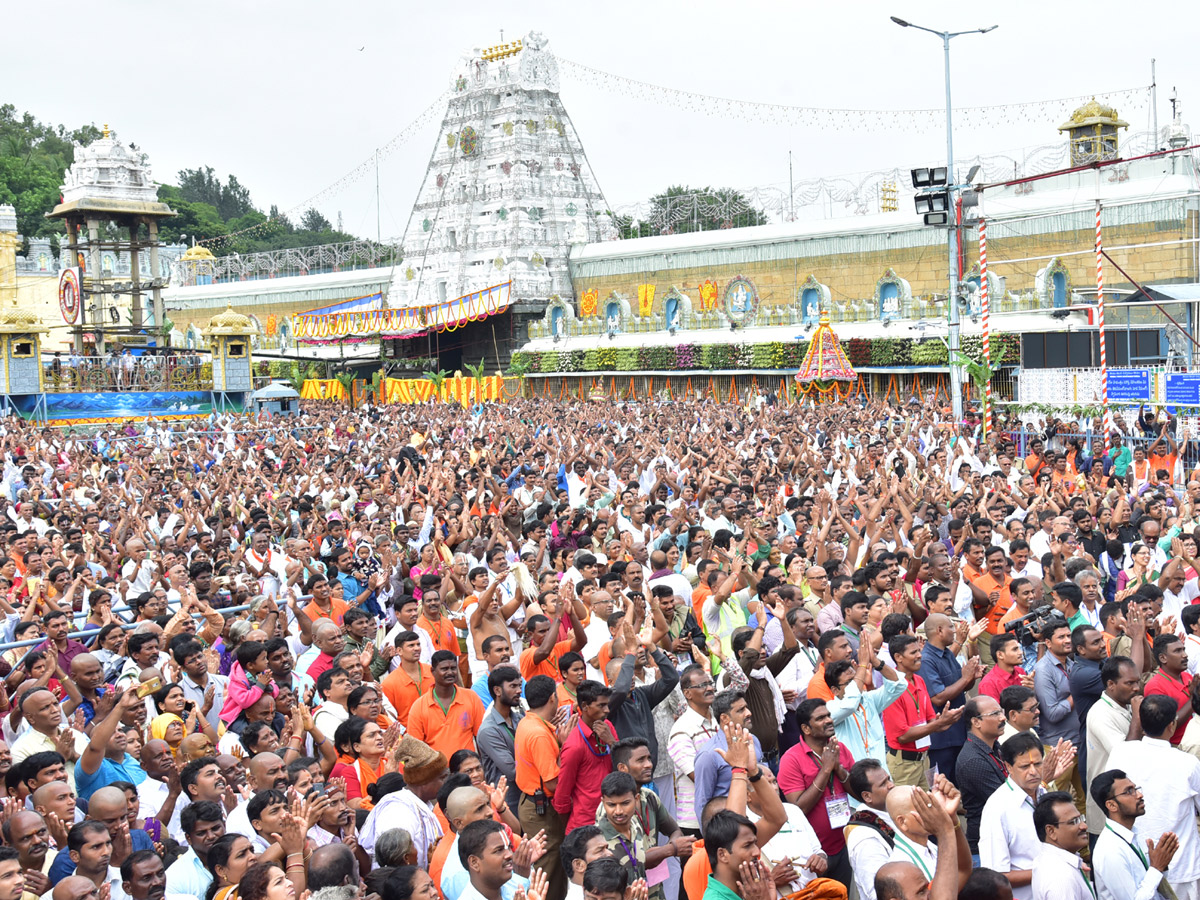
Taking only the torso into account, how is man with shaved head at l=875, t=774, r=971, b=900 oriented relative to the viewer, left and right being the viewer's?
facing to the right of the viewer

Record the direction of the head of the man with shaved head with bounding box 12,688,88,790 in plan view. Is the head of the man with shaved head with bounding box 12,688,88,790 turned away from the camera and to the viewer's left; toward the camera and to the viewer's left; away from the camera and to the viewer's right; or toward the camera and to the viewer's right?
toward the camera and to the viewer's right

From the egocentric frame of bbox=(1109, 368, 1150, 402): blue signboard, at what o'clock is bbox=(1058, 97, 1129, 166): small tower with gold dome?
The small tower with gold dome is roughly at 6 o'clock from the blue signboard.

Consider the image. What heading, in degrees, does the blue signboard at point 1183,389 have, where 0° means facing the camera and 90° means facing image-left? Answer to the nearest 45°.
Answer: approximately 0°

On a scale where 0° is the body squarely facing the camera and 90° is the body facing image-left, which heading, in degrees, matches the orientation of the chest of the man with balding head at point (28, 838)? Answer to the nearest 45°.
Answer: approximately 315°
